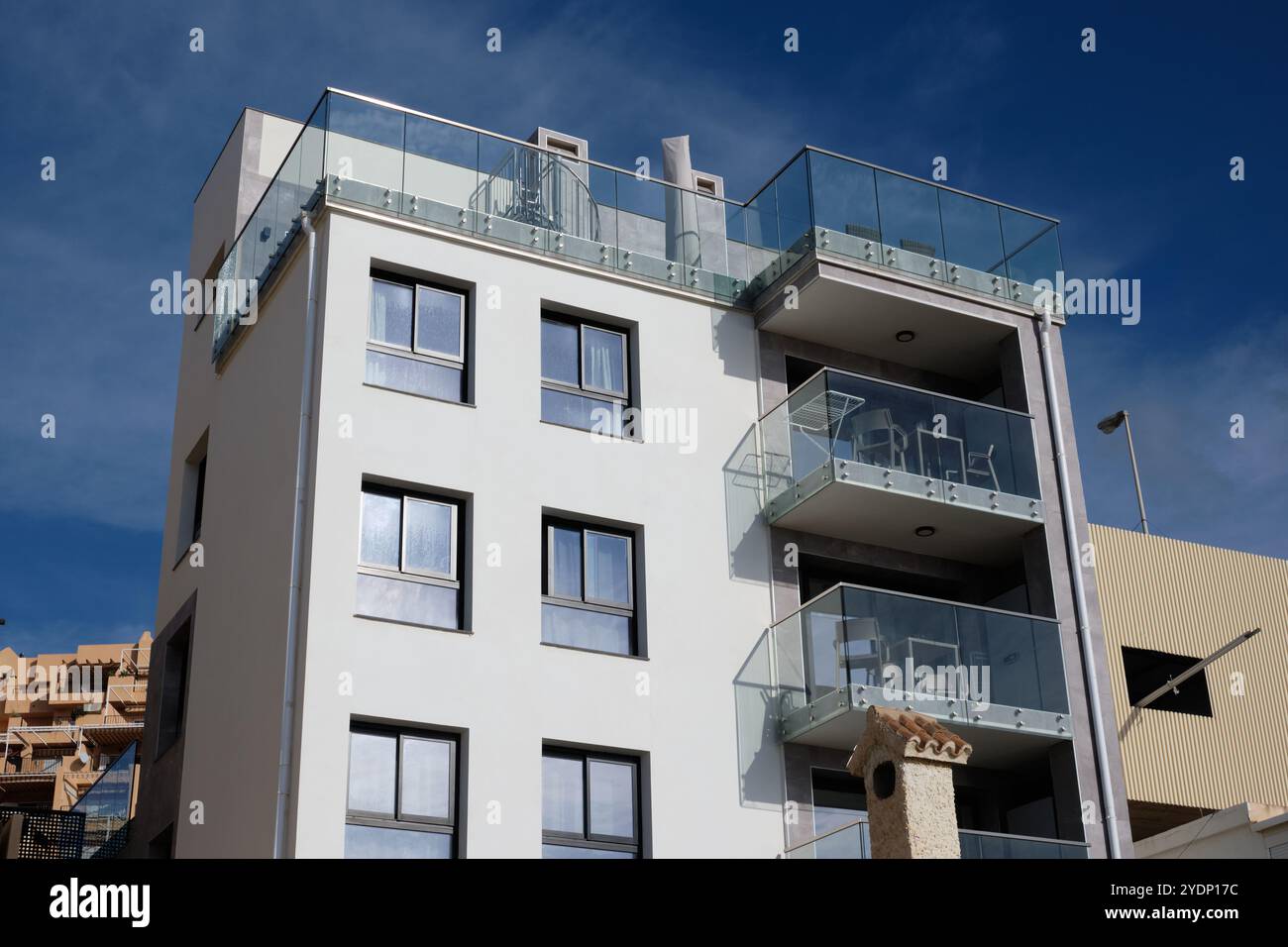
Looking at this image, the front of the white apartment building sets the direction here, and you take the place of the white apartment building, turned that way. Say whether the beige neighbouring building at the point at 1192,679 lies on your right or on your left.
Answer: on your left

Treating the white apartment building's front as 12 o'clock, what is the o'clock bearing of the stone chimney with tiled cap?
The stone chimney with tiled cap is roughly at 11 o'clock from the white apartment building.

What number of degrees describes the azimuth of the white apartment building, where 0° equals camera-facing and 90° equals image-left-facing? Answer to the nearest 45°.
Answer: approximately 0°

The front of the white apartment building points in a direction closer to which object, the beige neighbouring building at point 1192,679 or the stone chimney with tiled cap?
the stone chimney with tiled cap
